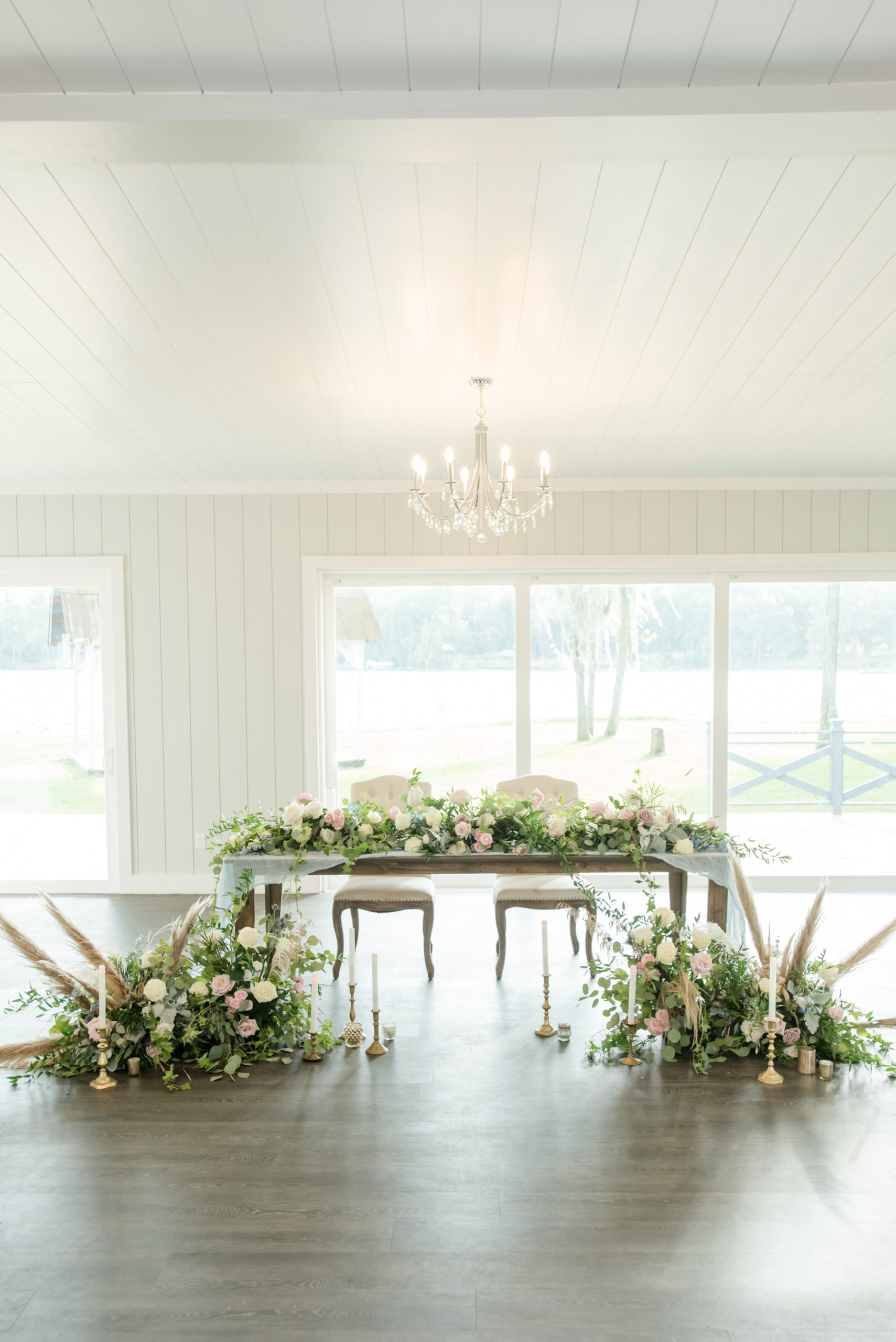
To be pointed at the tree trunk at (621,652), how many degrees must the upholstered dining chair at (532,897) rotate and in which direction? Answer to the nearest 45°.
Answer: approximately 180°

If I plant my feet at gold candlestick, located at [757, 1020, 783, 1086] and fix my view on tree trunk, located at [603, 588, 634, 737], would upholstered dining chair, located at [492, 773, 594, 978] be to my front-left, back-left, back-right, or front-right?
front-left

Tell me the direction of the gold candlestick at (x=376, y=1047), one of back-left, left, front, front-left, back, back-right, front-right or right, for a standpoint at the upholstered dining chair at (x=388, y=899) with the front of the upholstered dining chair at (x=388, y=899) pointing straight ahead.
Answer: front

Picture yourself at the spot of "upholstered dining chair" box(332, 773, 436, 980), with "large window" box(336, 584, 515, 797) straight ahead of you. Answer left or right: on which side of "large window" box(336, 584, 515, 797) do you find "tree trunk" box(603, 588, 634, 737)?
right

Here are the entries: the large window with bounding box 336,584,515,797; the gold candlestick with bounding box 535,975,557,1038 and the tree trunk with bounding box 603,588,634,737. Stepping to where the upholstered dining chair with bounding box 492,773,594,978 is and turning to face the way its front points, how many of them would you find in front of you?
1

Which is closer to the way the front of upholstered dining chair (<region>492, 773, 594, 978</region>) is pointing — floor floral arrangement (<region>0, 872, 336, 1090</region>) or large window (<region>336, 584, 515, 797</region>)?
the floor floral arrangement

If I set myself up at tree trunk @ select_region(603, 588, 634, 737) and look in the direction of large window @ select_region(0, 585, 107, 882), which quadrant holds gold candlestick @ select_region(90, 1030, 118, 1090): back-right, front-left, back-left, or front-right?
front-left

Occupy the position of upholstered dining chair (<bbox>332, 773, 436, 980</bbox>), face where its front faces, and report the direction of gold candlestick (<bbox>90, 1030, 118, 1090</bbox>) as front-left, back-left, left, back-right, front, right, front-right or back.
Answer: front-right

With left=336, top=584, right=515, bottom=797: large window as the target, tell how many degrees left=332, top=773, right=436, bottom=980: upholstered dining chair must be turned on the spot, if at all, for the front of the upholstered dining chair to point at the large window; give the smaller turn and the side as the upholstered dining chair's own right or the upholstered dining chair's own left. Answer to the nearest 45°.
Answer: approximately 180°

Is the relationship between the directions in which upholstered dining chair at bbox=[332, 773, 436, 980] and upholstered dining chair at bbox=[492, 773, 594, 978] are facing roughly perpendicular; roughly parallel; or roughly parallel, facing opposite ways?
roughly parallel

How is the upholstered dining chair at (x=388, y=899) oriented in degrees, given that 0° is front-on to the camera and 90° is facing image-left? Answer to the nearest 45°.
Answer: approximately 0°

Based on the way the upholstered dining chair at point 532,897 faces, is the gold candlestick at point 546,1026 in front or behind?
in front

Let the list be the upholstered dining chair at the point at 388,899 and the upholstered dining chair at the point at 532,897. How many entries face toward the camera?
2

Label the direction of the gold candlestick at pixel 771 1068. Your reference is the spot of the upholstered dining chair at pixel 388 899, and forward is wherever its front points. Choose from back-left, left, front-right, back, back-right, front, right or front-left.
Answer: front-left

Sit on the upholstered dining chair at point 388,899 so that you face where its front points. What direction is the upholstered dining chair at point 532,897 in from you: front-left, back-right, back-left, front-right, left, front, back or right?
left

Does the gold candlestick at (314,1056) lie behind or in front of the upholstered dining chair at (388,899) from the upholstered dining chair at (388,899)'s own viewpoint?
in front

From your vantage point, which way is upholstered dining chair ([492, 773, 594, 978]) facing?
toward the camera
